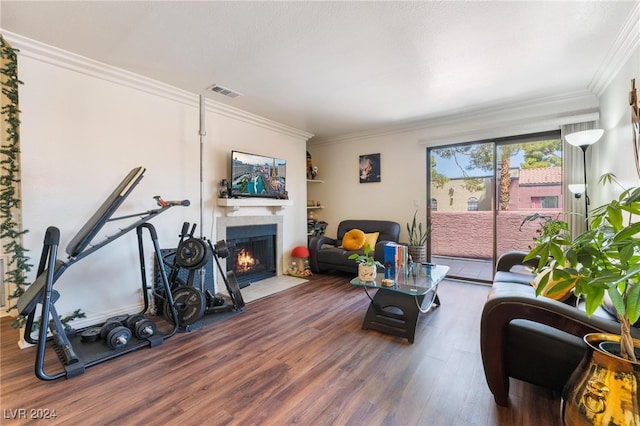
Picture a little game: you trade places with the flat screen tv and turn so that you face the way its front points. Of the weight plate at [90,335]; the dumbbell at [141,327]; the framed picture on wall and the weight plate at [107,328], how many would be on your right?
3

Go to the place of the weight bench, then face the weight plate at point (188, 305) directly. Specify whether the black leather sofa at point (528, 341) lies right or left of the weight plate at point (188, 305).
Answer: right

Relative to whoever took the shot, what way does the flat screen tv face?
facing the viewer and to the right of the viewer

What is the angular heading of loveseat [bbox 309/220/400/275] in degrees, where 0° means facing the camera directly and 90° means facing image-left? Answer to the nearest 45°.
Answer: approximately 45°

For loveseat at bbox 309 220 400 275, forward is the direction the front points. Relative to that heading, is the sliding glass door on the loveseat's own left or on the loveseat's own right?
on the loveseat's own left

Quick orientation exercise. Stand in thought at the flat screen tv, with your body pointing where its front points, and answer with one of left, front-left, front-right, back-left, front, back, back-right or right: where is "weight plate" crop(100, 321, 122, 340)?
right

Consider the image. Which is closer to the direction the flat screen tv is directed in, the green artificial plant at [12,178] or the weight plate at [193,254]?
the weight plate

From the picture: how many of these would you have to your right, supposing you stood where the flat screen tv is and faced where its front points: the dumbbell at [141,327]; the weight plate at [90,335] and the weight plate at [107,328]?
3

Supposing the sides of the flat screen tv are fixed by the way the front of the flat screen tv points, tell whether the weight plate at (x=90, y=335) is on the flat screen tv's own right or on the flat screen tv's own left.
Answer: on the flat screen tv's own right

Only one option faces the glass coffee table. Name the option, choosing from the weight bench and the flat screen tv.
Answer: the flat screen tv

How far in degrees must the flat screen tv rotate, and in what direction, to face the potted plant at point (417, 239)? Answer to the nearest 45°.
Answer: approximately 45° to its left
